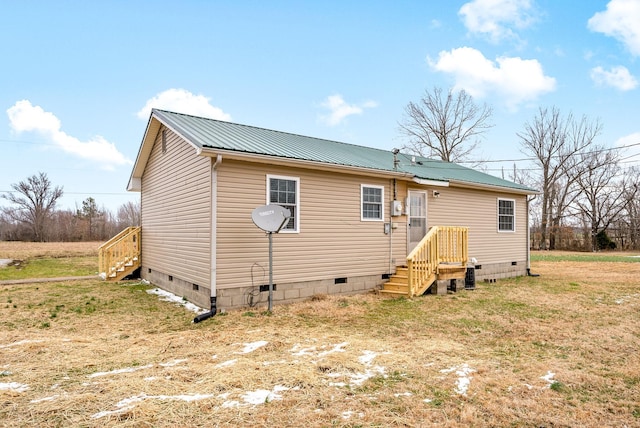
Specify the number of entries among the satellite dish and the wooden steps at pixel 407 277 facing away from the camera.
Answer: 0

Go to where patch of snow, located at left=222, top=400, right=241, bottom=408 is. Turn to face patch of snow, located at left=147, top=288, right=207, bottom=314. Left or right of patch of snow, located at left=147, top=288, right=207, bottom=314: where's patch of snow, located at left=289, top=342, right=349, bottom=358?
right

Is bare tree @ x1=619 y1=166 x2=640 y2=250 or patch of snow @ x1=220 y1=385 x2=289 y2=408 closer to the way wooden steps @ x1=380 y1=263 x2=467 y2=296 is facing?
the patch of snow

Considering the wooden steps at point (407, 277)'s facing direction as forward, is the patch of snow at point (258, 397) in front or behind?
in front

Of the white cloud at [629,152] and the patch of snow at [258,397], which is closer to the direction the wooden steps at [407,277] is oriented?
the patch of snow

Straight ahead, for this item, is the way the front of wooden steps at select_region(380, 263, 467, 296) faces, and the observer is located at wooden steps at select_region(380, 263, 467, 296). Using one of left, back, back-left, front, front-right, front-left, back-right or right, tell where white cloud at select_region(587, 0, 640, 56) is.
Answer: back

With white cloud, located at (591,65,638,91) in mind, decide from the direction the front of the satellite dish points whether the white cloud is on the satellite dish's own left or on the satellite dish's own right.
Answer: on the satellite dish's own left
